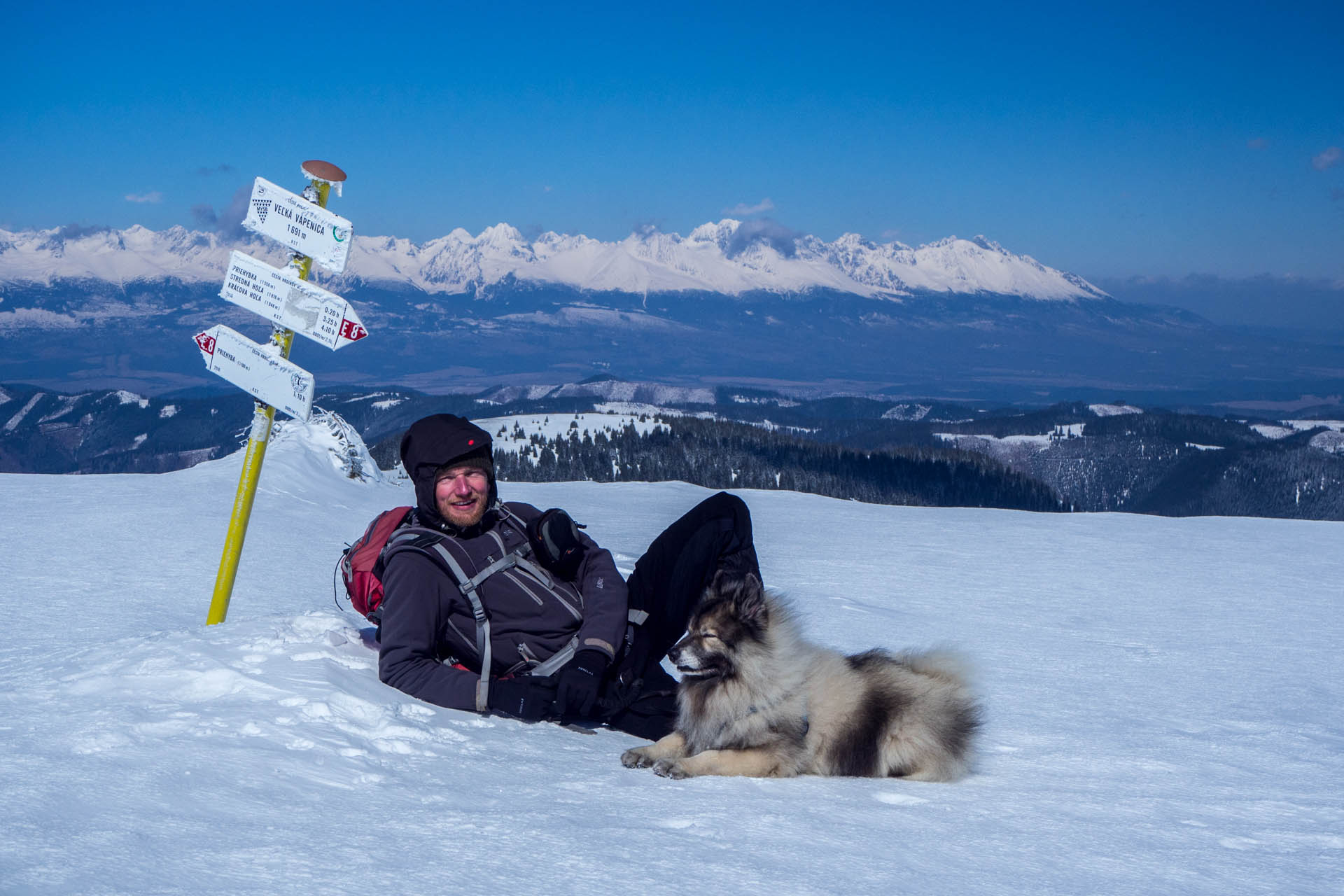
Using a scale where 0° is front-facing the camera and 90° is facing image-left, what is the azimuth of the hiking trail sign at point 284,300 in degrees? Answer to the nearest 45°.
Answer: approximately 0°

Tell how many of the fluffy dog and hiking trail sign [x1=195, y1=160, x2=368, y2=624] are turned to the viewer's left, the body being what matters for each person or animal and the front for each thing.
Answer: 1

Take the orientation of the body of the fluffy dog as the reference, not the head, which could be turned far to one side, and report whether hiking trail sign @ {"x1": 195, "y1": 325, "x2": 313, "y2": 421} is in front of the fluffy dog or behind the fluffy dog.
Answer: in front

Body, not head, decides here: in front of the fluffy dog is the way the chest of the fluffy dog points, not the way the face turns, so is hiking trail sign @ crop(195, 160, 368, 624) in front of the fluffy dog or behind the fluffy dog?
in front

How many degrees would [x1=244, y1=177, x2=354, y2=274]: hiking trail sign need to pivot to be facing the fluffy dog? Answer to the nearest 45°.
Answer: approximately 45° to its left

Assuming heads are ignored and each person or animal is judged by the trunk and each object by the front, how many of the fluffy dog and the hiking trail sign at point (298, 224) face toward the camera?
1

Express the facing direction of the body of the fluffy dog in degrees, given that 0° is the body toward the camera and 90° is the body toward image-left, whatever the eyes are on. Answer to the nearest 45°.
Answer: approximately 90°

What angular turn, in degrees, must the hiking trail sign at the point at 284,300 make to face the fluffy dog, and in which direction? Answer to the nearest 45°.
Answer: approximately 45° to its left
